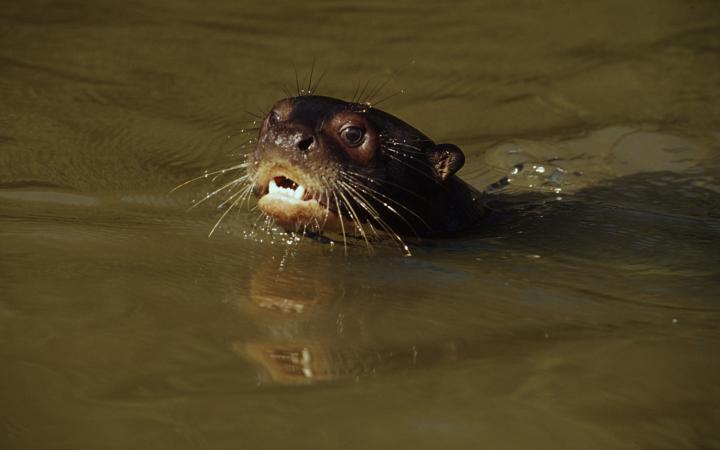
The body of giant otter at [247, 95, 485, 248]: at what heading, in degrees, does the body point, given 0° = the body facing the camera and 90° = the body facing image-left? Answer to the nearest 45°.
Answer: approximately 45°
